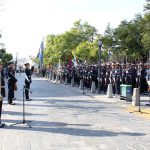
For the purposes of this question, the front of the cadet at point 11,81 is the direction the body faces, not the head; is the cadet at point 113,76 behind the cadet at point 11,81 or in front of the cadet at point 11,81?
in front

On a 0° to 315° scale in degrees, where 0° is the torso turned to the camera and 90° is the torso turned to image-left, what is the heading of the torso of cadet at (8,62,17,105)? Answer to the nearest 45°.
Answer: approximately 270°
